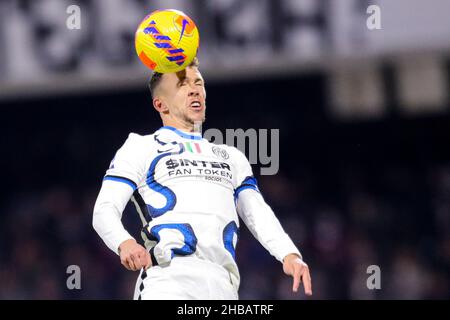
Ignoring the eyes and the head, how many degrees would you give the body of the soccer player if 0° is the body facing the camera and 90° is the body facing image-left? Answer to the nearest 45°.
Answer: approximately 315°
